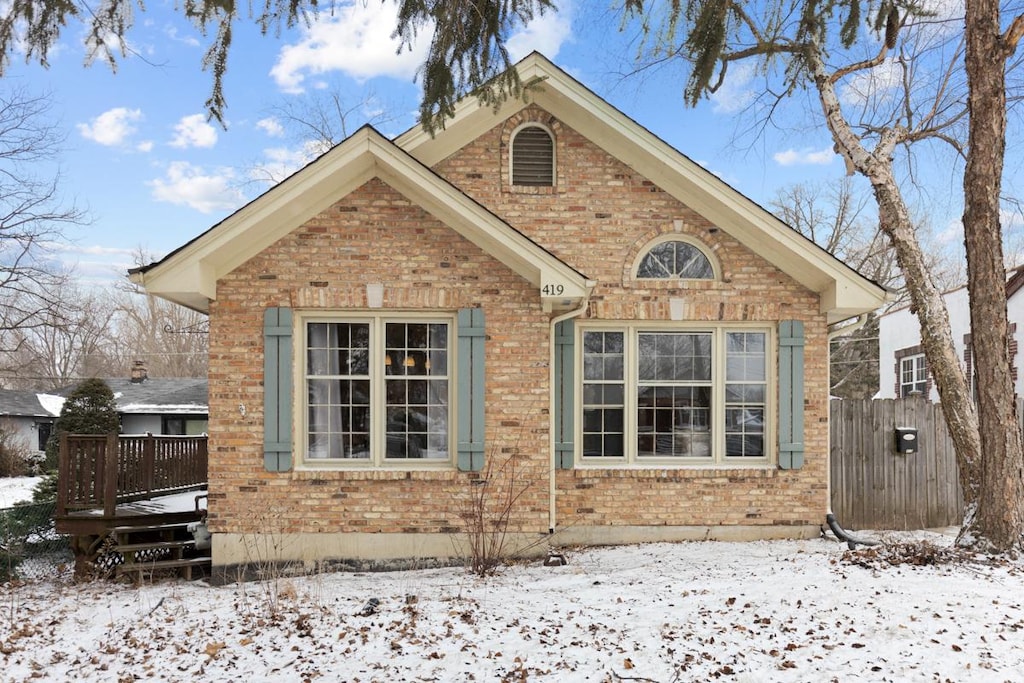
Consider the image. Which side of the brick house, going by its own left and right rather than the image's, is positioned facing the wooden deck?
right

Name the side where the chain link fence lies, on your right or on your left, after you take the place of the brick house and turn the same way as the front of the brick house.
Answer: on your right

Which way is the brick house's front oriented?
toward the camera

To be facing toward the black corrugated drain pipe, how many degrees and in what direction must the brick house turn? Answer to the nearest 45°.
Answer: approximately 90° to its left
